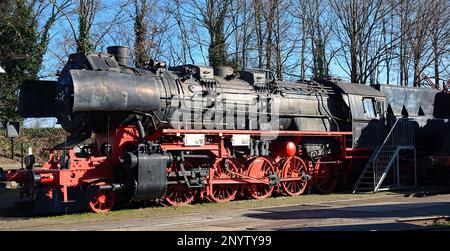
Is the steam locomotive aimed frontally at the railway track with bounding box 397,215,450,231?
no

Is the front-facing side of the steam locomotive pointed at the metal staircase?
no

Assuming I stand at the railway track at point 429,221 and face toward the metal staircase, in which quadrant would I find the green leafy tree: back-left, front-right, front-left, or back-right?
front-left

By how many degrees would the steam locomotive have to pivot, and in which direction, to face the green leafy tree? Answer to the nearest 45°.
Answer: approximately 90° to its right

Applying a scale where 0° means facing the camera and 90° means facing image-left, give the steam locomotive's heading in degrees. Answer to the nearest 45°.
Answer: approximately 45°
